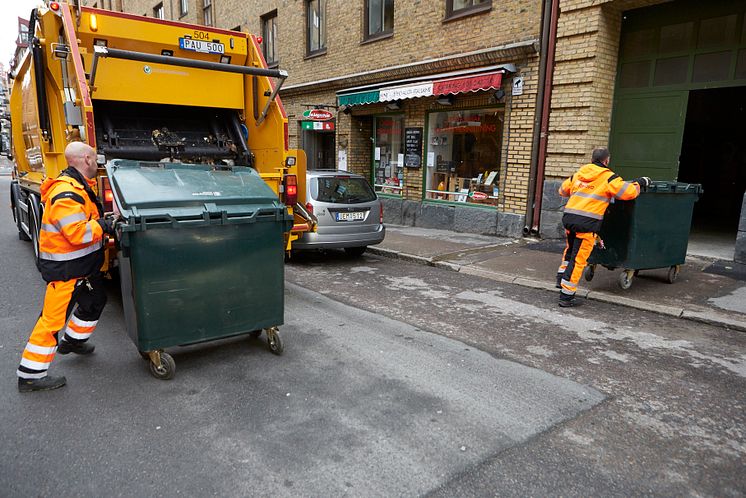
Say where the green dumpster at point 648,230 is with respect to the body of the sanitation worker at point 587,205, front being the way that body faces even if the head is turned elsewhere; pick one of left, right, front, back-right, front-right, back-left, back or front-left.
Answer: front

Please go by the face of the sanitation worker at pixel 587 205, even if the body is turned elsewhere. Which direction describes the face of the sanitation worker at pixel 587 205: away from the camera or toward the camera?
away from the camera

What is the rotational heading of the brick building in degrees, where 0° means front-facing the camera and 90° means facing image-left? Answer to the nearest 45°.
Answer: approximately 45°

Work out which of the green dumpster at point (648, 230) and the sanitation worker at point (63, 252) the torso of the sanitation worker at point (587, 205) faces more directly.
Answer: the green dumpster

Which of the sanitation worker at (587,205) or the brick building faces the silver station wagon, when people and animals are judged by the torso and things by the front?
the brick building

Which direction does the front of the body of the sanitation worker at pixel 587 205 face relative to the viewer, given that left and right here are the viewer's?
facing away from the viewer and to the right of the viewer

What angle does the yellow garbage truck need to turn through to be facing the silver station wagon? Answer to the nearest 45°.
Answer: approximately 135° to its right

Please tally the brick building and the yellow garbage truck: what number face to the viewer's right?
0

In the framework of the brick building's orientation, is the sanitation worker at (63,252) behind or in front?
in front

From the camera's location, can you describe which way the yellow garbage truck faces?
facing away from the viewer and to the left of the viewer

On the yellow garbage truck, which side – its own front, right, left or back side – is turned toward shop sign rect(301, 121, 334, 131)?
right

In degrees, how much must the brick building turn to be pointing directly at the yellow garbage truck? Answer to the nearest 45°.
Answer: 0° — it already faces it

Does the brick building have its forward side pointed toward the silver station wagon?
yes
